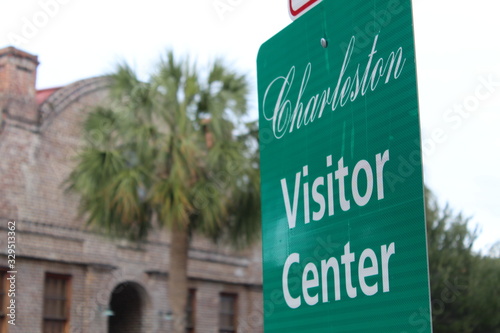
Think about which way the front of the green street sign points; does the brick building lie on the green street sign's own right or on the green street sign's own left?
on the green street sign's own right

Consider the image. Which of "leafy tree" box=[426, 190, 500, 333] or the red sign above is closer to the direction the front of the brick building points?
the red sign above

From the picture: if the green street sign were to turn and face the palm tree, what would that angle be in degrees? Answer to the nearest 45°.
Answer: approximately 135° to its right

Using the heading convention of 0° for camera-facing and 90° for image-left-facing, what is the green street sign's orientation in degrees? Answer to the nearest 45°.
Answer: approximately 45°

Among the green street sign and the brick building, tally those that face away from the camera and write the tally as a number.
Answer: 0

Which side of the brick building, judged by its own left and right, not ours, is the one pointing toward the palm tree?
front

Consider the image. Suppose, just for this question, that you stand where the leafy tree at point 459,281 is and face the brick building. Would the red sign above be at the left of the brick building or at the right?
left

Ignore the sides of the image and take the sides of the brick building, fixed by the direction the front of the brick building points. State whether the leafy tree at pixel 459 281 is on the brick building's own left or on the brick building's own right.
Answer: on the brick building's own left

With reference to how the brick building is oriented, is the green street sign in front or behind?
in front

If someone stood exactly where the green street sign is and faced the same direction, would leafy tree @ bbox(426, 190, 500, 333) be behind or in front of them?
behind

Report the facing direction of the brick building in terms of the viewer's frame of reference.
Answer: facing the viewer and to the right of the viewer
